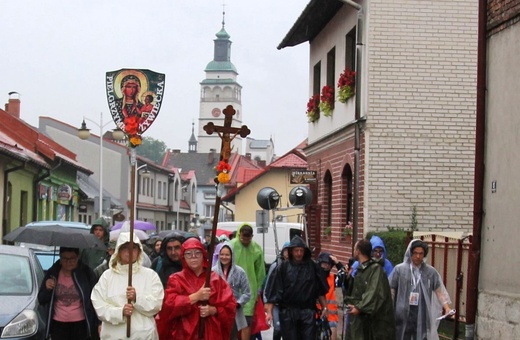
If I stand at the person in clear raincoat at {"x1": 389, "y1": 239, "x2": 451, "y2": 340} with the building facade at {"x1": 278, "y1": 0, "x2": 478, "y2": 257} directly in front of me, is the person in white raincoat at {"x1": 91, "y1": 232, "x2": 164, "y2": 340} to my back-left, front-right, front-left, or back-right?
back-left

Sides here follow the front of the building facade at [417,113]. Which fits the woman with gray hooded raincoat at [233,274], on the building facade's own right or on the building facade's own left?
on the building facade's own left

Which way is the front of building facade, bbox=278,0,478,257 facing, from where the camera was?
facing to the left of the viewer

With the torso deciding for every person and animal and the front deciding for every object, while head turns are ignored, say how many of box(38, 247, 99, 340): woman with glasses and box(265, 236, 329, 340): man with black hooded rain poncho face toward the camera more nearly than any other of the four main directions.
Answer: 2

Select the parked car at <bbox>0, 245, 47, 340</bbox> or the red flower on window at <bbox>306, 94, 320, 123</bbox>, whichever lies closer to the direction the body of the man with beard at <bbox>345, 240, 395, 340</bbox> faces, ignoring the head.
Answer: the parked car

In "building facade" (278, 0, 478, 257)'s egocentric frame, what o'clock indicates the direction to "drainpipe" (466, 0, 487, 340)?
The drainpipe is roughly at 9 o'clock from the building facade.
